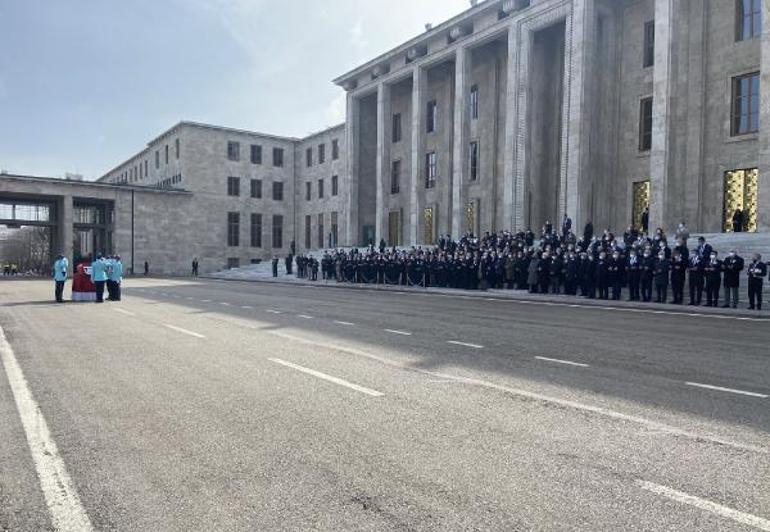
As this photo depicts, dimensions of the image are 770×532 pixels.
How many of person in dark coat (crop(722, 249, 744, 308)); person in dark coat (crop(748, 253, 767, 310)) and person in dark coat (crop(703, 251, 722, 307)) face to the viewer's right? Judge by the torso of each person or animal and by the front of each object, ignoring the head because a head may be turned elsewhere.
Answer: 0

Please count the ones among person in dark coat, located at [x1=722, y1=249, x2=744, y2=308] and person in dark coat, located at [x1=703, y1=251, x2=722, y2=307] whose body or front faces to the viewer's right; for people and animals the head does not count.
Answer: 0

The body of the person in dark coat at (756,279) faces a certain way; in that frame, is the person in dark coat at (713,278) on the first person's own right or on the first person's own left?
on the first person's own right

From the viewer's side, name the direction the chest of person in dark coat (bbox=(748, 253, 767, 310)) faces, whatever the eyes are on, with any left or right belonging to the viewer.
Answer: facing the viewer and to the left of the viewer

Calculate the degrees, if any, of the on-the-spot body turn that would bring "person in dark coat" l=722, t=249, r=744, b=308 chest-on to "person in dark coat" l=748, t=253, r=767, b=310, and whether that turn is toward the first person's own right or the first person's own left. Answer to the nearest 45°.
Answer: approximately 90° to the first person's own left

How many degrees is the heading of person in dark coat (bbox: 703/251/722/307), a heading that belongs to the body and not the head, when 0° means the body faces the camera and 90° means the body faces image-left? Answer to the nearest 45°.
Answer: approximately 45°

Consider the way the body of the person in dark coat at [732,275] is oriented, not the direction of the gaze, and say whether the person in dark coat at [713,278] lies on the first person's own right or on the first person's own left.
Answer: on the first person's own right

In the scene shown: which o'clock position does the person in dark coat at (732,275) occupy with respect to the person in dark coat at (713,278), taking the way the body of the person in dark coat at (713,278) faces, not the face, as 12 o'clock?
the person in dark coat at (732,275) is roughly at 8 o'clock from the person in dark coat at (713,278).
